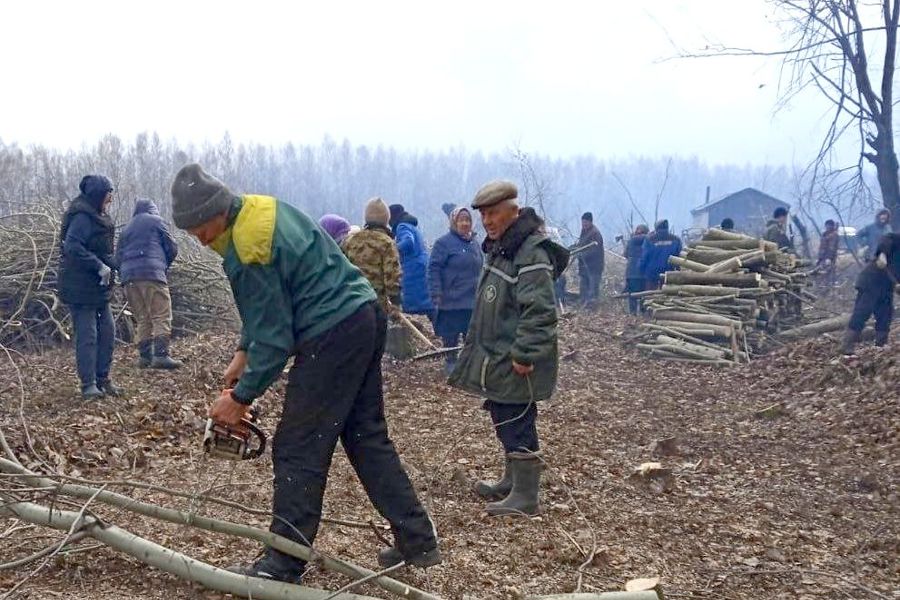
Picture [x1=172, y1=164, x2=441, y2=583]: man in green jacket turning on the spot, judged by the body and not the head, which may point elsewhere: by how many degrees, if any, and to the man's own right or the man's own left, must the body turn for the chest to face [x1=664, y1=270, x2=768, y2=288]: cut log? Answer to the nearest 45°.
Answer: approximately 135° to the man's own right

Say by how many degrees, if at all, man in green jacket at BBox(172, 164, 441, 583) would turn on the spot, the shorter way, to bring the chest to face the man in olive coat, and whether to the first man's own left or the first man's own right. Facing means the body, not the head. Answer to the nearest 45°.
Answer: approximately 135° to the first man's own right

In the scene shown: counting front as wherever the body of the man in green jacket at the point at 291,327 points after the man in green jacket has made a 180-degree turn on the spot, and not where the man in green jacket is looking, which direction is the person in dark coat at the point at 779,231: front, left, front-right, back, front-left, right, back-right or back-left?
front-left

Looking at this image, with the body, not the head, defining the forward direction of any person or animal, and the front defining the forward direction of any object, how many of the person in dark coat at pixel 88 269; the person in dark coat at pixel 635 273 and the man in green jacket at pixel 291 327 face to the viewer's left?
1

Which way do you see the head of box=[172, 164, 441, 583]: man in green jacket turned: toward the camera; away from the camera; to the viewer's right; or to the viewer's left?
to the viewer's left

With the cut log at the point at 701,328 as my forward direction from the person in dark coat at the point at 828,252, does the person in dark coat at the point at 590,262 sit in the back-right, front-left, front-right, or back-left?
front-right

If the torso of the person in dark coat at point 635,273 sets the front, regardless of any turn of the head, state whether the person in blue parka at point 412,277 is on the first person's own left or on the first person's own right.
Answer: on the first person's own left

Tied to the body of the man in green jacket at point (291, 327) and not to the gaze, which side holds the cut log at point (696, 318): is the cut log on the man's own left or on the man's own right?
on the man's own right

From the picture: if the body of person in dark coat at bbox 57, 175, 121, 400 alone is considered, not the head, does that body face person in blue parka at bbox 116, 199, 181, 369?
no

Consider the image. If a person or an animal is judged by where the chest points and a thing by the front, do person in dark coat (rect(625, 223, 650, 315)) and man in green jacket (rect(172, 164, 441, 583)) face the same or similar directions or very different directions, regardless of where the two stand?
very different directions

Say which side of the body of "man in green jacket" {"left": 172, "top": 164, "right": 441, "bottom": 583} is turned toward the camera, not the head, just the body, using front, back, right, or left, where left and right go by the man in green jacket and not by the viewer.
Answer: left
